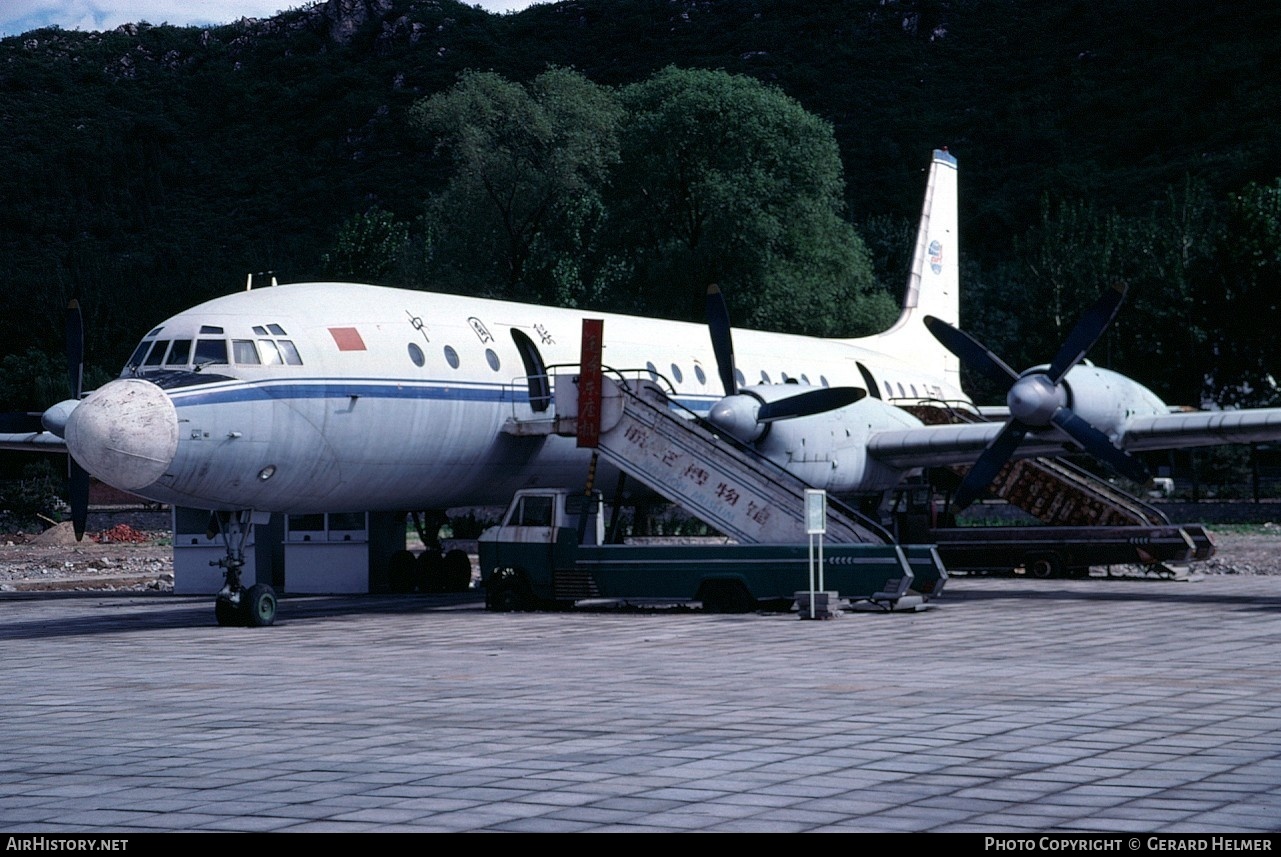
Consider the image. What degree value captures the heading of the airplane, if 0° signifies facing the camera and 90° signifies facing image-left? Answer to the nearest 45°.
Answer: approximately 45°

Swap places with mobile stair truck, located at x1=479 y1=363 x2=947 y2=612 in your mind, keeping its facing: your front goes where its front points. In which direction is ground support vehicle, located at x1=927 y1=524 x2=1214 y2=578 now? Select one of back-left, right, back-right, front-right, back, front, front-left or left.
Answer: back-right

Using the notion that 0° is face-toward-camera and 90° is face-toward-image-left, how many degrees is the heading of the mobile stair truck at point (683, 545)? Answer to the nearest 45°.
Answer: approximately 90°
